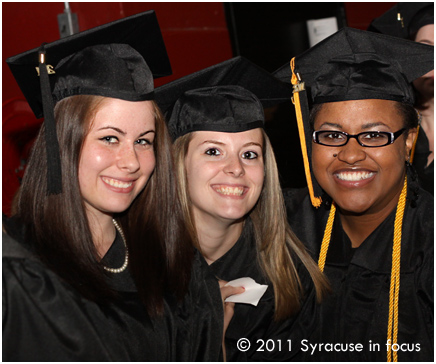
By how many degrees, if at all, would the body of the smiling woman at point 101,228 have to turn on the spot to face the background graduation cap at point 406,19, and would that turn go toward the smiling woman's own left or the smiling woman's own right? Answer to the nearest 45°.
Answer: approximately 90° to the smiling woman's own left

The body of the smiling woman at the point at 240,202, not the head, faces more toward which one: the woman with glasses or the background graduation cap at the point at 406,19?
the woman with glasses

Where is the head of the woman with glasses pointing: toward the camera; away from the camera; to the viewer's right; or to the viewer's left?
toward the camera

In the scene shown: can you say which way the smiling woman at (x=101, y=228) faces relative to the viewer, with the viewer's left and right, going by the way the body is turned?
facing the viewer and to the right of the viewer

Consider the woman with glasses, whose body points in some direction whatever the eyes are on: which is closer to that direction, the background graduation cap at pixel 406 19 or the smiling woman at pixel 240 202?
the smiling woman

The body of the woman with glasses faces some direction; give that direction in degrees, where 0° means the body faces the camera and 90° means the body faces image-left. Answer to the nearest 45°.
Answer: approximately 0°

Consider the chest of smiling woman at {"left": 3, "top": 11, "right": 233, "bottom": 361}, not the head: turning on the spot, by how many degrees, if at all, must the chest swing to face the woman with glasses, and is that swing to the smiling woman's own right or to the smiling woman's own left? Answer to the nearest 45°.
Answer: approximately 45° to the smiling woman's own left

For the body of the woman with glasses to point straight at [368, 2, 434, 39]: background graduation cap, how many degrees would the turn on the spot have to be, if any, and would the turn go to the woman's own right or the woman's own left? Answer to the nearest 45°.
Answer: approximately 180°

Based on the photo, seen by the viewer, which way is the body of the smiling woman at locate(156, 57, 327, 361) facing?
toward the camera

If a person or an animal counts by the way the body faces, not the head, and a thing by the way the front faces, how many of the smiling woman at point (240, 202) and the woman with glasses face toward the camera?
2

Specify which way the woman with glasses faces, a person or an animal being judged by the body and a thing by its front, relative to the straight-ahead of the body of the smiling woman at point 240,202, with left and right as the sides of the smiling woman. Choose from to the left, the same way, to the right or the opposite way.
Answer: the same way

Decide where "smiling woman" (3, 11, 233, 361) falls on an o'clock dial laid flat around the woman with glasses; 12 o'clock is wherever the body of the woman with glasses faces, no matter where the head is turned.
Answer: The smiling woman is roughly at 2 o'clock from the woman with glasses.

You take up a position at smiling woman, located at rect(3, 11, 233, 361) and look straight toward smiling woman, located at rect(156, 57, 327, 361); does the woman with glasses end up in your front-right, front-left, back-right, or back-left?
front-right

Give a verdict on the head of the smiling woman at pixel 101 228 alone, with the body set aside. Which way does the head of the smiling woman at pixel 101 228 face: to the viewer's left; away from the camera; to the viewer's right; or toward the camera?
toward the camera
